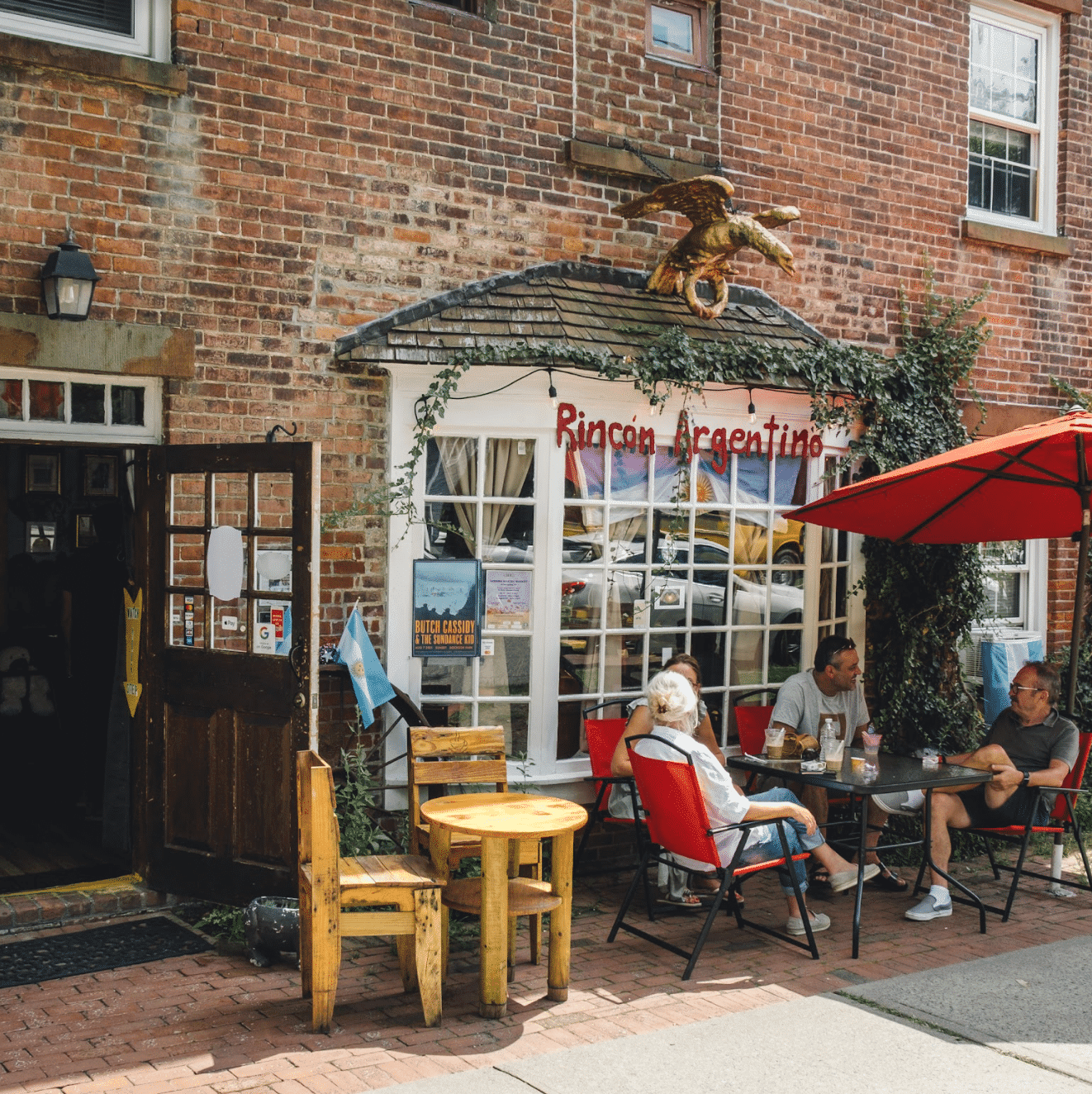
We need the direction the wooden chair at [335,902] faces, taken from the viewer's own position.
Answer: facing to the right of the viewer

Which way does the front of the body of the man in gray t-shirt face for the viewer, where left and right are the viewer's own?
facing the viewer and to the right of the viewer

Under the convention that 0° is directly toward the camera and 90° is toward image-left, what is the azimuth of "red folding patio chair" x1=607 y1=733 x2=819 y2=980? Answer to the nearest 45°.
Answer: approximately 225°

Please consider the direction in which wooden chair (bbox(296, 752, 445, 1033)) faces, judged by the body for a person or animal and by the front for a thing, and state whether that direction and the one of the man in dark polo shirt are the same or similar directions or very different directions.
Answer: very different directions

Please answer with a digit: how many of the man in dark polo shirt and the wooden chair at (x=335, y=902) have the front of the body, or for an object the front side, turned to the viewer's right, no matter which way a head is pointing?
1

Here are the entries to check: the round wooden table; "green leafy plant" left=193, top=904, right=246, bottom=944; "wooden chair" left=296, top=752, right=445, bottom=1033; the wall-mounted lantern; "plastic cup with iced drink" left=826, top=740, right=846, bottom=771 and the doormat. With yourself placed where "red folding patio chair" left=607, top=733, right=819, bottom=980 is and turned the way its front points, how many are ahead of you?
1

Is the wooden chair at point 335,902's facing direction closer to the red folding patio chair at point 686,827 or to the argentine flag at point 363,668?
the red folding patio chair

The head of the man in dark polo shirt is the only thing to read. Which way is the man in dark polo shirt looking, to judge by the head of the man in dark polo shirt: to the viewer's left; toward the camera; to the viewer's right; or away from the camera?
to the viewer's left

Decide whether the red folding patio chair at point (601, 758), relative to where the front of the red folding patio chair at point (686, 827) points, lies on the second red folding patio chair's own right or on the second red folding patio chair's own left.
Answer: on the second red folding patio chair's own left

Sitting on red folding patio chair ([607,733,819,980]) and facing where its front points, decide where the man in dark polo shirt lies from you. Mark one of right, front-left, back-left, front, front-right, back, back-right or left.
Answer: front

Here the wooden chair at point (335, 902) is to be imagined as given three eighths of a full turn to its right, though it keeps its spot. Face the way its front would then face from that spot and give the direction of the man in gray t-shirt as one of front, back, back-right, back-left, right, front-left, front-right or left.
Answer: back

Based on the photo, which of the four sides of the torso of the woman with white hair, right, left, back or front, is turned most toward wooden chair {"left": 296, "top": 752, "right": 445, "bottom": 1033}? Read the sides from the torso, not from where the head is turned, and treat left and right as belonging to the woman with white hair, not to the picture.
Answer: back

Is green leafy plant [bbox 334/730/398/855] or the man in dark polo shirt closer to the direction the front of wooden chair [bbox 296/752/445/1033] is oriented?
the man in dark polo shirt

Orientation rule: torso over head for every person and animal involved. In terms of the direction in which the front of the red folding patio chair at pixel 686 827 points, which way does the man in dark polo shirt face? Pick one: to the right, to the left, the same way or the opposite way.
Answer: the opposite way

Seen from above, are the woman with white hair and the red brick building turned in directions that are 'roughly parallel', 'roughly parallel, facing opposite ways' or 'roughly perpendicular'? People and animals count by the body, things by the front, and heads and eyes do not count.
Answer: roughly perpendicular

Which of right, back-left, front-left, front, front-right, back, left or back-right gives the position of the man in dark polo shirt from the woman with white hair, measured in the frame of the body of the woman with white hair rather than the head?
front

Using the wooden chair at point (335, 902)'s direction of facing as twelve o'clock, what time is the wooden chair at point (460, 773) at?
the wooden chair at point (460, 773) is roughly at 10 o'clock from the wooden chair at point (335, 902).
